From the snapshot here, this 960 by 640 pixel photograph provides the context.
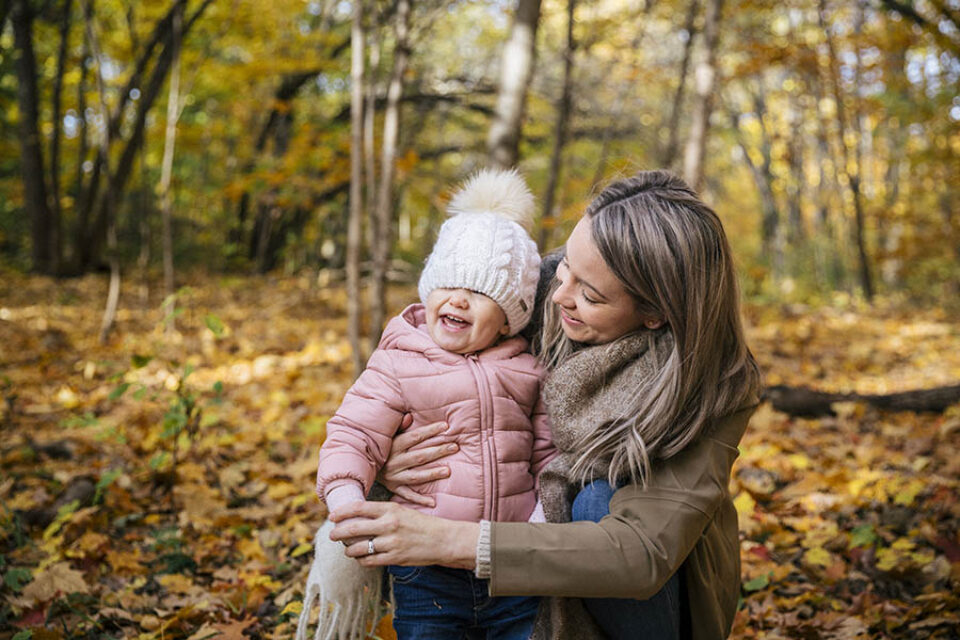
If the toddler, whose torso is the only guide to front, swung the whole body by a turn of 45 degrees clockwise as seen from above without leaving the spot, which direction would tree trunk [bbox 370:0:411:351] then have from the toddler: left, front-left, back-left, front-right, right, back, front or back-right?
back-right

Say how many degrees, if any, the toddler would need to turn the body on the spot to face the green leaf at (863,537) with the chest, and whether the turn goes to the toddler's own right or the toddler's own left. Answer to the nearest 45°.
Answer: approximately 135° to the toddler's own left

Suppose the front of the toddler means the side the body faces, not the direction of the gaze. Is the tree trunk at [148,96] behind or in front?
behind

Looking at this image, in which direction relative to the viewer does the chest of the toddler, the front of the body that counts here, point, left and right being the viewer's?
facing the viewer

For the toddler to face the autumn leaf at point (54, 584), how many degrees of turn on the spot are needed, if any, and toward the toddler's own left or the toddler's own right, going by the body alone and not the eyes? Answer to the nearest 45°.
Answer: approximately 135° to the toddler's own right

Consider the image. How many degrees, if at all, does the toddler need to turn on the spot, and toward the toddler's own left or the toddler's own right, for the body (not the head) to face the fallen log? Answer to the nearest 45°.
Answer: approximately 135° to the toddler's own left

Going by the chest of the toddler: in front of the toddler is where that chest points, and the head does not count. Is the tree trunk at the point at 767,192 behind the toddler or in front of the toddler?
behind

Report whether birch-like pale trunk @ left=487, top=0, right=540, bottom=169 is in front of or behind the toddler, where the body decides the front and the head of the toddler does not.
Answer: behind

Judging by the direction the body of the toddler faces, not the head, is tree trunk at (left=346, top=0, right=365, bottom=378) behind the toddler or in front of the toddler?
behind

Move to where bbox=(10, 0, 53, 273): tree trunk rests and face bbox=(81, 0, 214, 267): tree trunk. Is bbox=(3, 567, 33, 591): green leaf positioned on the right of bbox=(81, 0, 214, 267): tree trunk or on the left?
right

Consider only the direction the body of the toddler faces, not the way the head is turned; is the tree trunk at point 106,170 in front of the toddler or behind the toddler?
behind
